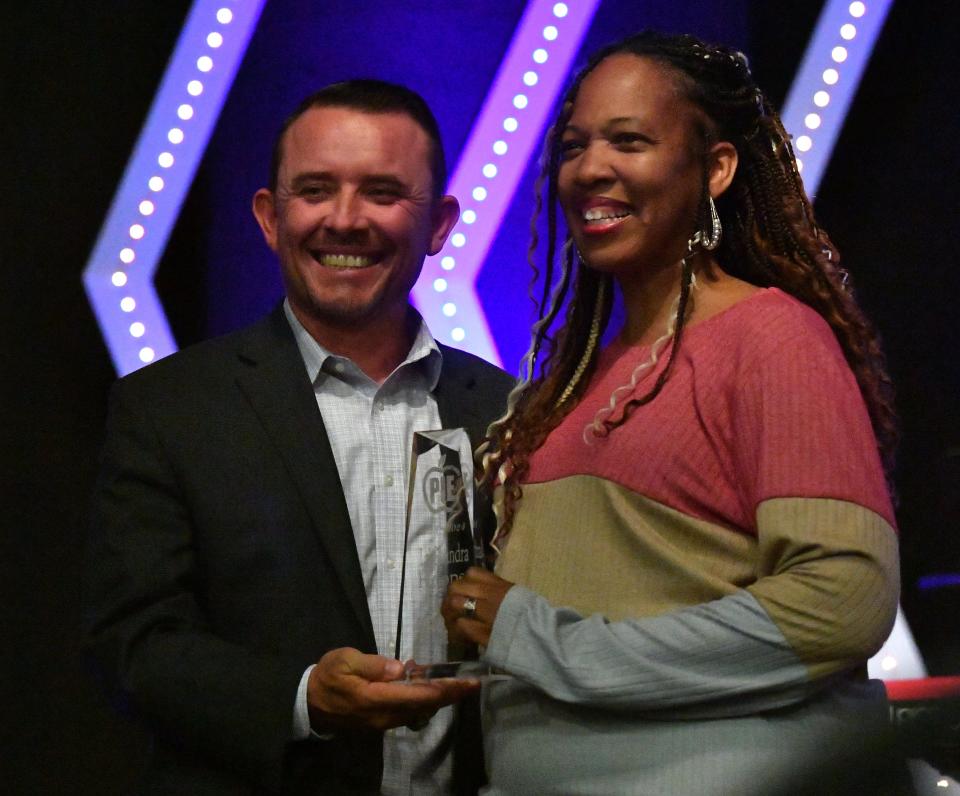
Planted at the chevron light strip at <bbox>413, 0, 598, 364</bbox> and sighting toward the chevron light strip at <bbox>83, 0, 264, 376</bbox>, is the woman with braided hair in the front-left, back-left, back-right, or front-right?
back-left

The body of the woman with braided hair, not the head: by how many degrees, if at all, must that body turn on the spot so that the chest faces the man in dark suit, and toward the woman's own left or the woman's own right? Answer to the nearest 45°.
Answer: approximately 90° to the woman's own right

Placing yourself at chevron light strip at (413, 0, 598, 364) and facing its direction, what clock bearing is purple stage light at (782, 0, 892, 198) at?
The purple stage light is roughly at 9 o'clock from the chevron light strip.

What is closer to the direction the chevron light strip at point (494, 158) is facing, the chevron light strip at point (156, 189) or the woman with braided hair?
the woman with braided hair

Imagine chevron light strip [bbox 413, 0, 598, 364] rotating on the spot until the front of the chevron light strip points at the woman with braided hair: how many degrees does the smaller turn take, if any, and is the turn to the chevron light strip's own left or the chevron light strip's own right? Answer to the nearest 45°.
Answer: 0° — it already faces them

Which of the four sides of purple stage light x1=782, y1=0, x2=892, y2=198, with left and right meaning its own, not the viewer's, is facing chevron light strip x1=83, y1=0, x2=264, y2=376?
right

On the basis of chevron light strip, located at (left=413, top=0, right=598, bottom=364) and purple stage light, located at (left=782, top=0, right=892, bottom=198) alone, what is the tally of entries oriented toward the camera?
2

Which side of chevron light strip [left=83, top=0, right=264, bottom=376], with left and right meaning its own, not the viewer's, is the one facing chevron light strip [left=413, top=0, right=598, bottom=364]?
left

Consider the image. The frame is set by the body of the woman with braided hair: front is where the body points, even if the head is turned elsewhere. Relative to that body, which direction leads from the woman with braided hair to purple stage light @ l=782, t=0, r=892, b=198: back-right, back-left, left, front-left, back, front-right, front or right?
back-right
